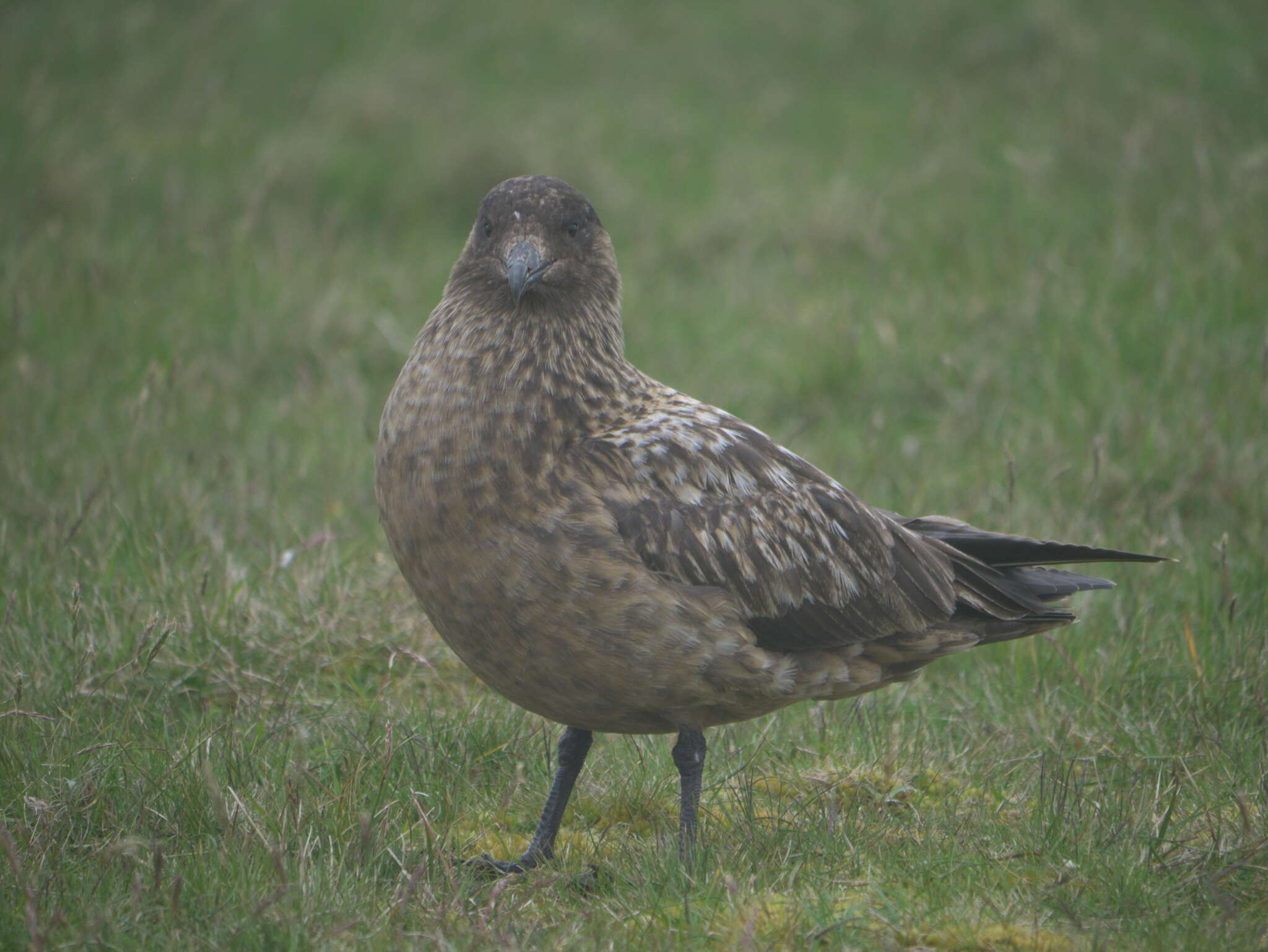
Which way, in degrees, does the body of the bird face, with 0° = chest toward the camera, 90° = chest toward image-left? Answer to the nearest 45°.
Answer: approximately 45°
